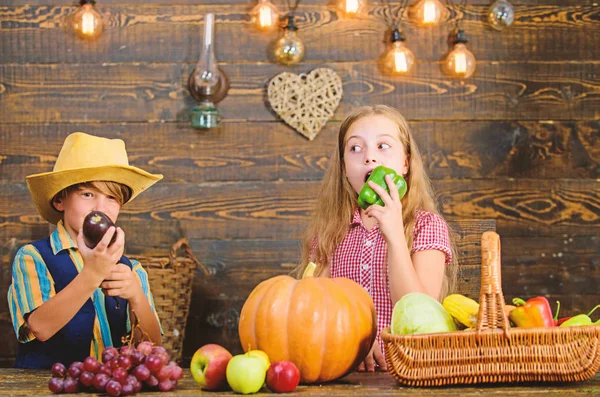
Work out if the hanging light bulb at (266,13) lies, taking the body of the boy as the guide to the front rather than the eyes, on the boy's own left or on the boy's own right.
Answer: on the boy's own left

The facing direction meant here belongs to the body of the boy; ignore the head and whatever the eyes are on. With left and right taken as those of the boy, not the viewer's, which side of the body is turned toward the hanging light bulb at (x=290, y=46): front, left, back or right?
left

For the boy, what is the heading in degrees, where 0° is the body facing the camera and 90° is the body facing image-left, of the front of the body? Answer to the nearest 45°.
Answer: approximately 315°

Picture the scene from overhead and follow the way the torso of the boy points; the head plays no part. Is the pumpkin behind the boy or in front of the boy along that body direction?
in front

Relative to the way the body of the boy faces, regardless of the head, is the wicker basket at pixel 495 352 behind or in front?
in front

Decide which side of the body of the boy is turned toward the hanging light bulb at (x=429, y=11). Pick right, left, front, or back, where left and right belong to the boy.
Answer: left

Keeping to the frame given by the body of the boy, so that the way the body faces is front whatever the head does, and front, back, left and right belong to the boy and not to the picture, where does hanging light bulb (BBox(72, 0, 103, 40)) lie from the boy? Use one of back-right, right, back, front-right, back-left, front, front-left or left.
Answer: back-left

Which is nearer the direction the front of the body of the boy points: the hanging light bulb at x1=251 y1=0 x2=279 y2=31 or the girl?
the girl
